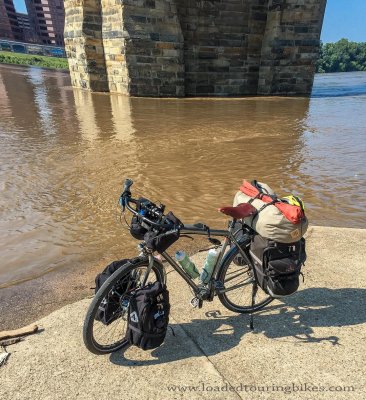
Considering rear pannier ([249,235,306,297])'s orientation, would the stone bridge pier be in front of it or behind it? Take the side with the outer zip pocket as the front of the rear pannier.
behind

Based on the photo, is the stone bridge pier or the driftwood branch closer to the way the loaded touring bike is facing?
the driftwood branch

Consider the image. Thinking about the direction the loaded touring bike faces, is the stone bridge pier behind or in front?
behind

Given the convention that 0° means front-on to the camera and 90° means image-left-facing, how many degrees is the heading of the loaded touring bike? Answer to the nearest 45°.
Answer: approximately 45°
